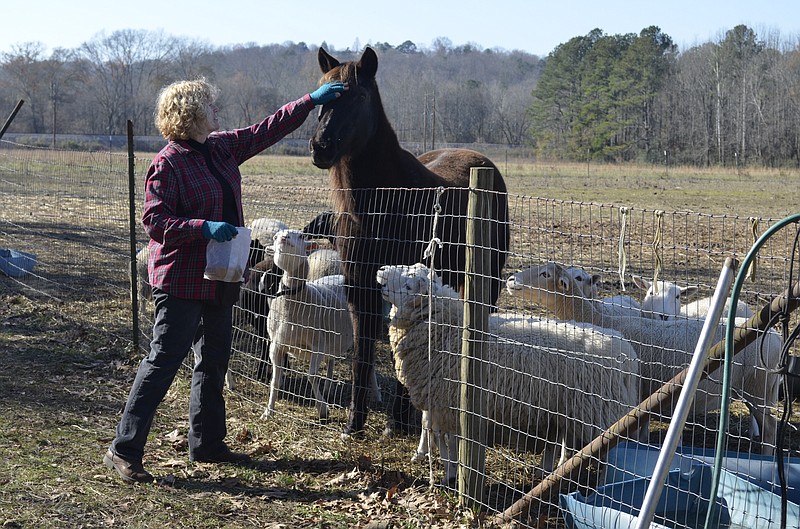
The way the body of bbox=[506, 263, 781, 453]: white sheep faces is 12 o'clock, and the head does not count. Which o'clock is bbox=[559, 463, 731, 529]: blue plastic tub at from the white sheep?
The blue plastic tub is roughly at 9 o'clock from the white sheep.

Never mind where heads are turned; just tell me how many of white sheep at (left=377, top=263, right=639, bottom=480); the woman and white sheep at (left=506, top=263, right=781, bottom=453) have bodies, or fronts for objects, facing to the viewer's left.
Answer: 2

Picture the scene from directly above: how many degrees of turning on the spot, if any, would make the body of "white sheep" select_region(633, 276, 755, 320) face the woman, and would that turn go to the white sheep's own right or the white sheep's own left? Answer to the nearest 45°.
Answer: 0° — it already faces them

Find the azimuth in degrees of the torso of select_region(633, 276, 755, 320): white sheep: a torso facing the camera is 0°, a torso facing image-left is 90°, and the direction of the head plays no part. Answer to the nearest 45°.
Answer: approximately 45°

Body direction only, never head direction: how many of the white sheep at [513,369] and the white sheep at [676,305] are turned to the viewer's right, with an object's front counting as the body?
0

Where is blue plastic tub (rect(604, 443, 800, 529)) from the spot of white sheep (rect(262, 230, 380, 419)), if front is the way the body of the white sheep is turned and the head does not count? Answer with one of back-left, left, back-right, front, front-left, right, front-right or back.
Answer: left

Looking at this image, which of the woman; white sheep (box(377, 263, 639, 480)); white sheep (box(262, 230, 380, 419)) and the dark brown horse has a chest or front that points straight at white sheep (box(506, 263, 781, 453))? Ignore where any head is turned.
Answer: the woman

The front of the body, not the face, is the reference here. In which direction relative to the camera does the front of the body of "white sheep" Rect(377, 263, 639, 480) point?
to the viewer's left

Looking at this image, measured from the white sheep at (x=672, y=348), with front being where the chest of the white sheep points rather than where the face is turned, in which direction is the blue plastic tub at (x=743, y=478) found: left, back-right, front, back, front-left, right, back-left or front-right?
left

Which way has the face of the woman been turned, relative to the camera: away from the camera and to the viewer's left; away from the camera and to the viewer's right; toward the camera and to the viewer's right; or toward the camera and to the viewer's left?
away from the camera and to the viewer's right

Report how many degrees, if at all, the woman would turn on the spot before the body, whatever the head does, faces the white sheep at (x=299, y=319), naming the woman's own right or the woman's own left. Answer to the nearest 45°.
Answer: approximately 45° to the woman's own left

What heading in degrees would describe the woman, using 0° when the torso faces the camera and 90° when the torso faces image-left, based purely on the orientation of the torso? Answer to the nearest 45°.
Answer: approximately 270°

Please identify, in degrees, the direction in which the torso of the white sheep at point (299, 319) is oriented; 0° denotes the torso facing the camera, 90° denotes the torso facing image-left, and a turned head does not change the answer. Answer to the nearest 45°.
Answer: approximately 45°

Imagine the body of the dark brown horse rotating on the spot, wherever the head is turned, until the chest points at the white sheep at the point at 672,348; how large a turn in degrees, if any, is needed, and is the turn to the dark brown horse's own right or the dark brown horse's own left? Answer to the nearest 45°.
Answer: approximately 135° to the dark brown horse's own left

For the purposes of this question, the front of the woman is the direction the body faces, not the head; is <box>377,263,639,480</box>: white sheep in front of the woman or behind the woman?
in front
